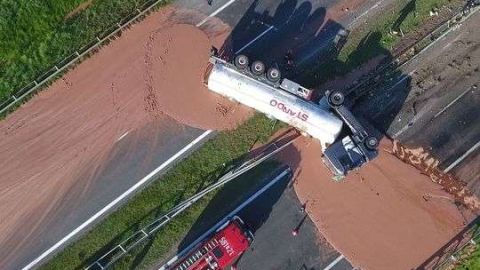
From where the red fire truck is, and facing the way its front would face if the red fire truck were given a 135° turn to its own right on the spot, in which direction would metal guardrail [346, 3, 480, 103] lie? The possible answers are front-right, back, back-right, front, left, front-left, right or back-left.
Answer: left

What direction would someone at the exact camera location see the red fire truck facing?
facing away from the viewer and to the right of the viewer
